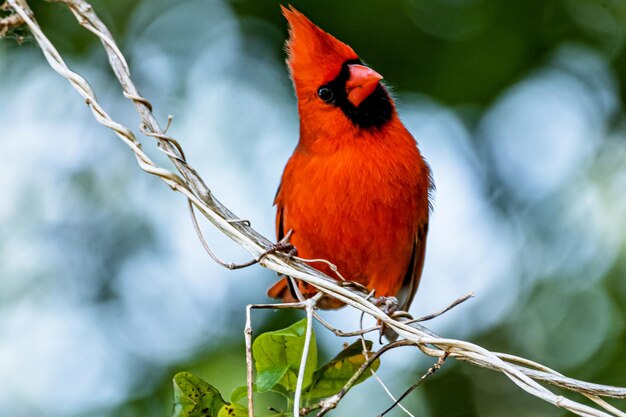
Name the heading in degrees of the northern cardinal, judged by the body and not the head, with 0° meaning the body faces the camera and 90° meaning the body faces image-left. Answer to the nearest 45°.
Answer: approximately 0°
